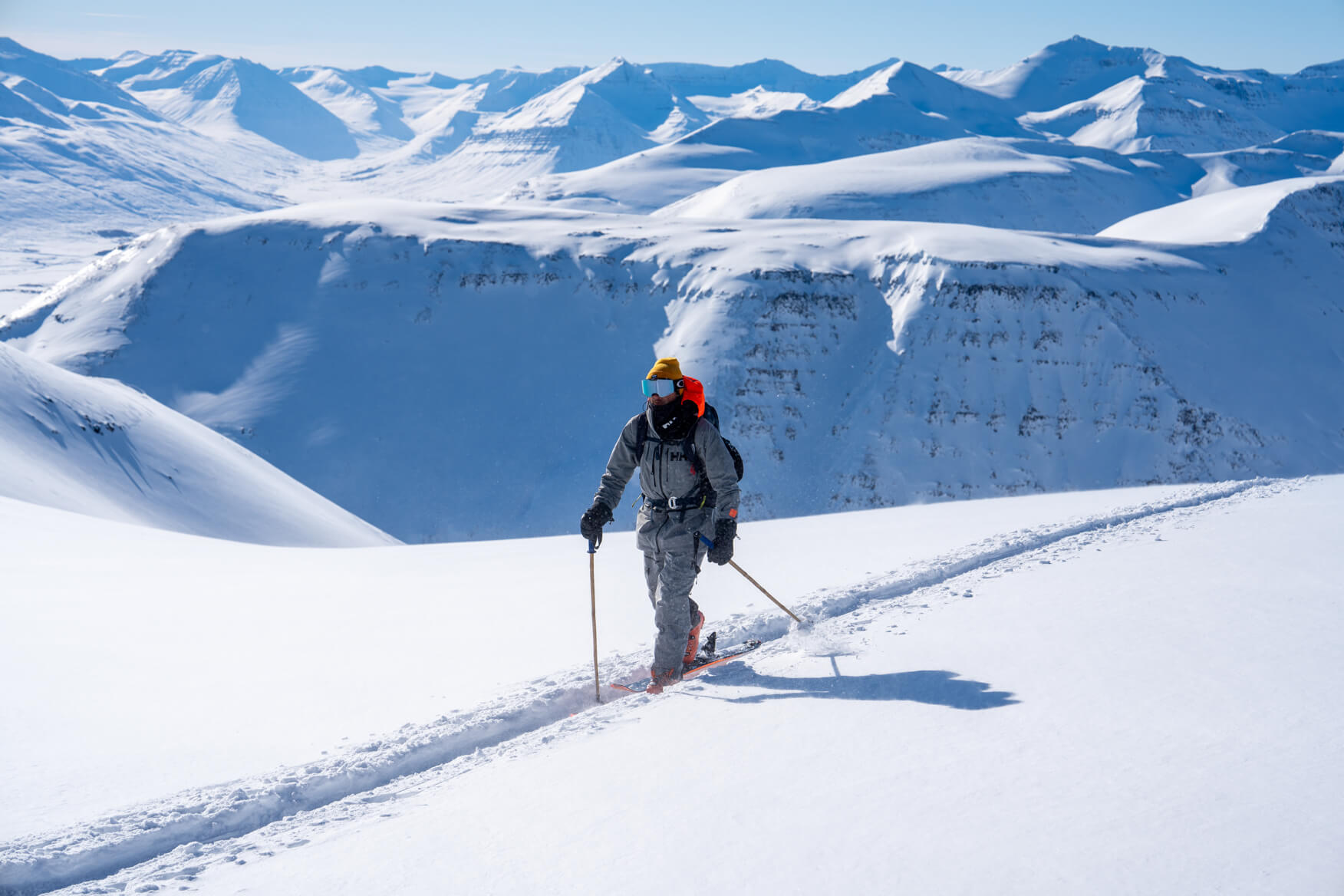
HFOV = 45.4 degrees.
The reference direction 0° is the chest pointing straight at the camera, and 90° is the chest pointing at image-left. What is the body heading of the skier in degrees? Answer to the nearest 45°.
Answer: approximately 45°

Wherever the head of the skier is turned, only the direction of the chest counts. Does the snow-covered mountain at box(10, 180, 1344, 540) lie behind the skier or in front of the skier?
behind
